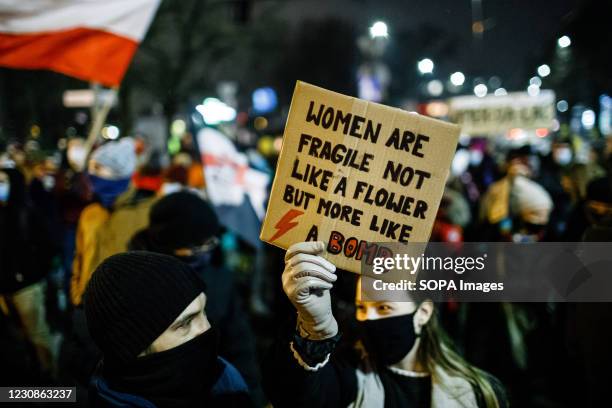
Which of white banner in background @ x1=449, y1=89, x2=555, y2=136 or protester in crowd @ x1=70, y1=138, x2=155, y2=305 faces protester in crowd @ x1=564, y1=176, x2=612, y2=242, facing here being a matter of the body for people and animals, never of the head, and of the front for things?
the white banner in background

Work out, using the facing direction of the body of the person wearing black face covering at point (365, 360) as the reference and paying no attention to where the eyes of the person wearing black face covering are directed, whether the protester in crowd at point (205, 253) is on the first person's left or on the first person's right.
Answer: on the first person's right

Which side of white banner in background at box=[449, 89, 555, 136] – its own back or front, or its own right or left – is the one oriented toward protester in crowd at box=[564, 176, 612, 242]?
front

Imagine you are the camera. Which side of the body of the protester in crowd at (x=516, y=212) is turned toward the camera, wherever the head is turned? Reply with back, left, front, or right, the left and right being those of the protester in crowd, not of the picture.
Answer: front

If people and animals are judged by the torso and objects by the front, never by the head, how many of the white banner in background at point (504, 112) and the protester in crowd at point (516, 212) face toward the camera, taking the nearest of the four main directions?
2

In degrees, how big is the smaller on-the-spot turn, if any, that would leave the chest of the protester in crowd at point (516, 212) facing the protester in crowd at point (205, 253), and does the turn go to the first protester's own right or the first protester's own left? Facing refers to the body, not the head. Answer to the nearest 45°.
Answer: approximately 45° to the first protester's own right

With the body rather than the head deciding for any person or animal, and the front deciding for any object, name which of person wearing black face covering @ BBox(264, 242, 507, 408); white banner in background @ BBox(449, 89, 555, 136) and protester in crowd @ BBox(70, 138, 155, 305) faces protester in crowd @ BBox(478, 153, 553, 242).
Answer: the white banner in background

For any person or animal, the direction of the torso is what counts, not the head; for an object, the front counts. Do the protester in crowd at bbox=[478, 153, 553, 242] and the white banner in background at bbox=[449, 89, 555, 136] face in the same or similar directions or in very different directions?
same or similar directions

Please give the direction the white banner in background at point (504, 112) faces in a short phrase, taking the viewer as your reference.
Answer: facing the viewer

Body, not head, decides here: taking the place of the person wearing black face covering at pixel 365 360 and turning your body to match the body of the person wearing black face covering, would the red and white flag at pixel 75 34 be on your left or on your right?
on your right

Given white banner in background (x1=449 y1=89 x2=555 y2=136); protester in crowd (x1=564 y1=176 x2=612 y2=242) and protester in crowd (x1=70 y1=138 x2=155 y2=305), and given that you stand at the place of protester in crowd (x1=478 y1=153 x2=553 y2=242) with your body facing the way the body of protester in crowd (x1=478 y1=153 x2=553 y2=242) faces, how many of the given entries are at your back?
1

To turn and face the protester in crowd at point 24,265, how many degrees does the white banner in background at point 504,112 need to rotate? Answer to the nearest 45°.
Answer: approximately 45° to its right

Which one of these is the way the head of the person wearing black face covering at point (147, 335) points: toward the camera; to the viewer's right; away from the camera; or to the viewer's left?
to the viewer's right

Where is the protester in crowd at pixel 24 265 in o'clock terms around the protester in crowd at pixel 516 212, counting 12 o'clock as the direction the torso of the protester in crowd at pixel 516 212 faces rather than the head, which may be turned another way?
the protester in crowd at pixel 24 265 is roughly at 2 o'clock from the protester in crowd at pixel 516 212.

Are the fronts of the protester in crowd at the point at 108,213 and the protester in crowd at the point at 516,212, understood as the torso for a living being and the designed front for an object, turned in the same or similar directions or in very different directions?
same or similar directions
